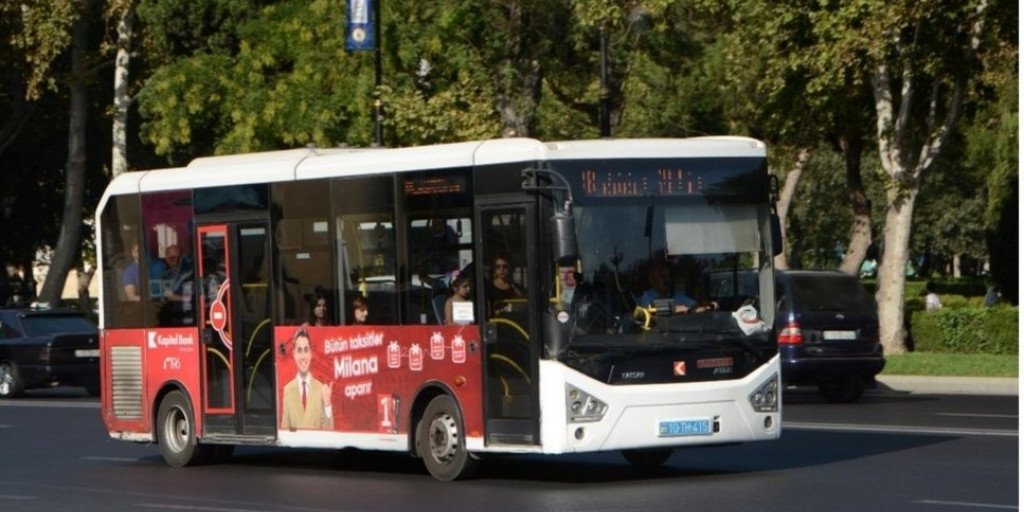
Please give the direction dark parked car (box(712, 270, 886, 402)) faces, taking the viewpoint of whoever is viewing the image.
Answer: facing away from the viewer and to the left of the viewer

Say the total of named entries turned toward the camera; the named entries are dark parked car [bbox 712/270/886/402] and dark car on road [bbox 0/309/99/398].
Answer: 0

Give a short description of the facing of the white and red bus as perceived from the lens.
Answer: facing the viewer and to the right of the viewer

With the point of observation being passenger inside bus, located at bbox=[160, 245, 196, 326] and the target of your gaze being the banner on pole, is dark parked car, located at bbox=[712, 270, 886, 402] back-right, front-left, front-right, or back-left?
front-right

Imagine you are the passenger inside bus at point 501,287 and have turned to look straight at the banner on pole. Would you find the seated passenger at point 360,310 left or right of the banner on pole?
left

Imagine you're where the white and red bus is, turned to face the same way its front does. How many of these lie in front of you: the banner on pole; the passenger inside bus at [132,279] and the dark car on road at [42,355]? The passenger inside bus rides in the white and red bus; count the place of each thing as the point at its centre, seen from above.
0

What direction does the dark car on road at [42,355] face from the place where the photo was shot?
facing away from the viewer and to the left of the viewer

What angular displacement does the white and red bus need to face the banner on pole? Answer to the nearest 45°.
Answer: approximately 135° to its left

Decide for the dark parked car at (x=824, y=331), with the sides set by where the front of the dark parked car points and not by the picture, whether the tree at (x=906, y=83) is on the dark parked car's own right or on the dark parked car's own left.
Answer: on the dark parked car's own right

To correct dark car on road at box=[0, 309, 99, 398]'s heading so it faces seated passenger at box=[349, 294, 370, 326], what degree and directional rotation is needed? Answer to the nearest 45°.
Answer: approximately 135° to its left
